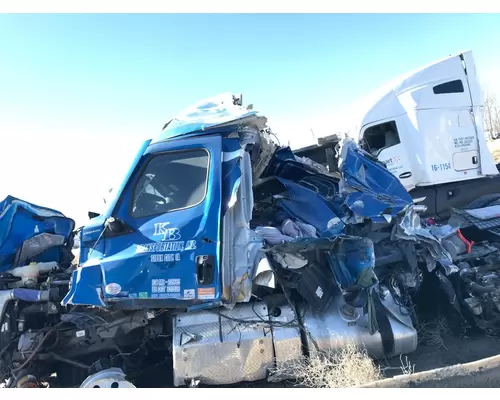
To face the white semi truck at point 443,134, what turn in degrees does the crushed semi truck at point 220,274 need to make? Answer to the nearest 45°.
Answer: approximately 135° to its right

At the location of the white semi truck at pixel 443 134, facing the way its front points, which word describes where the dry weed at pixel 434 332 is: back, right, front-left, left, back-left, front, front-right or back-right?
left

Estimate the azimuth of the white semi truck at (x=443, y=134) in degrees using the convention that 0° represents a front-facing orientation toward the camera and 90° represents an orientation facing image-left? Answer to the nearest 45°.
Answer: approximately 90°

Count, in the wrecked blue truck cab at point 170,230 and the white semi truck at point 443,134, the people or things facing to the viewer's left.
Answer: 2

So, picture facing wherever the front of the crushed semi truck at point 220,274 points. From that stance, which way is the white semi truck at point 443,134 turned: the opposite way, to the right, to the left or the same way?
the same way

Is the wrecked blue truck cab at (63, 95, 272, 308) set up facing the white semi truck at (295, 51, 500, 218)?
no

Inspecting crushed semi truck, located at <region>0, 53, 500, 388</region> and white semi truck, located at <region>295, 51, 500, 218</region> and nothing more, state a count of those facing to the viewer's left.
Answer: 2

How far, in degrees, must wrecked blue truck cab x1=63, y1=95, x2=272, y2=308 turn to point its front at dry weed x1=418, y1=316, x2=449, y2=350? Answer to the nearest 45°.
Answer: approximately 180°

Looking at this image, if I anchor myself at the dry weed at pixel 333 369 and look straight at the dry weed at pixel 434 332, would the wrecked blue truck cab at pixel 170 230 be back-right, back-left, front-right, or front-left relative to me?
back-left

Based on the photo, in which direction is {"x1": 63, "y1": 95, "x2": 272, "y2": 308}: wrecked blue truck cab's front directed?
to the viewer's left

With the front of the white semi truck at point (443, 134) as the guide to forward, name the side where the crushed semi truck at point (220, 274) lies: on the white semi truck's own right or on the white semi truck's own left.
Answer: on the white semi truck's own left

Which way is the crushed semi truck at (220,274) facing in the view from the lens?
facing to the left of the viewer
